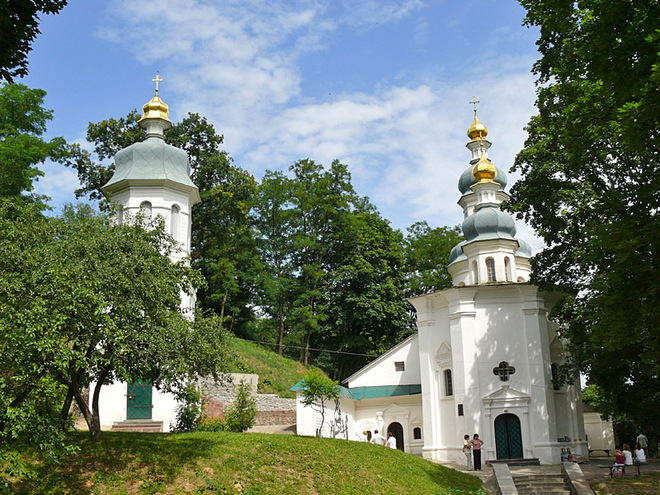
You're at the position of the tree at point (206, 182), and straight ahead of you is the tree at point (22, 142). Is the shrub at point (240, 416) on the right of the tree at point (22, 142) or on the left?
left

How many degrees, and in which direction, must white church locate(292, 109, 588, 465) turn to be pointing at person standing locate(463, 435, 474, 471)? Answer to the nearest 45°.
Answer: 0° — it already faces them

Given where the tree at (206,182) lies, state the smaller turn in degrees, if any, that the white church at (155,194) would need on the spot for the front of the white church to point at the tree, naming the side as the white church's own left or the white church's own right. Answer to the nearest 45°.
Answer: approximately 180°

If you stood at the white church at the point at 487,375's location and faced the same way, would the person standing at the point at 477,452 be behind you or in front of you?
in front

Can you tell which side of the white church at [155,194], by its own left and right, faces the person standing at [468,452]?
left

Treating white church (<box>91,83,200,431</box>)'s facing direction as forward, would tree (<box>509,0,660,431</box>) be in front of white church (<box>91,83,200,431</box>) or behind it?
in front

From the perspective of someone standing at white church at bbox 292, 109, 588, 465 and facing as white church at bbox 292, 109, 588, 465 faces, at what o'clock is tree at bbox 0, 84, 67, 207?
The tree is roughly at 2 o'clock from the white church.

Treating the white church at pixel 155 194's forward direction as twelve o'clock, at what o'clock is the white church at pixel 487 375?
the white church at pixel 487 375 is roughly at 9 o'clock from the white church at pixel 155 194.

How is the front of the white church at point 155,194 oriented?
toward the camera

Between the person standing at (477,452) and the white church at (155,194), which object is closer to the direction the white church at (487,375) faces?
the person standing

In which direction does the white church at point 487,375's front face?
toward the camera

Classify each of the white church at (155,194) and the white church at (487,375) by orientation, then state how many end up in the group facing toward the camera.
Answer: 2

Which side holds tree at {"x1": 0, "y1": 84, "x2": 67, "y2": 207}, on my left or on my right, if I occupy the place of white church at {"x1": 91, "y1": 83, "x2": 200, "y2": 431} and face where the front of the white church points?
on my right
